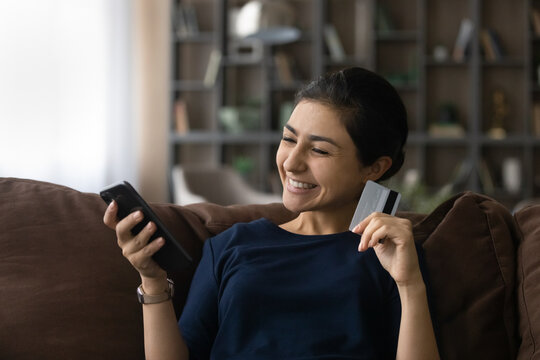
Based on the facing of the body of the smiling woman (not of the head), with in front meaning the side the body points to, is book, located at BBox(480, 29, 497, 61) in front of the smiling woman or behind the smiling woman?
behind

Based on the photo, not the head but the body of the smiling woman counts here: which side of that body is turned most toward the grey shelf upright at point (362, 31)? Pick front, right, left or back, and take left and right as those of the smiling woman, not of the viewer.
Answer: back

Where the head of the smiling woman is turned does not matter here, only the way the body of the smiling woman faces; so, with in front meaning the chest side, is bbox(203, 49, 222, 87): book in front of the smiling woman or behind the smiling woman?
behind

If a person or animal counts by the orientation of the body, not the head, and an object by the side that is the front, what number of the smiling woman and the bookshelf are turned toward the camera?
2

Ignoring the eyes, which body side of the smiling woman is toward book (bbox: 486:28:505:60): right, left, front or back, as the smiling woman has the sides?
back

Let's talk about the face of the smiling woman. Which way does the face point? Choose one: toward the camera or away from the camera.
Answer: toward the camera

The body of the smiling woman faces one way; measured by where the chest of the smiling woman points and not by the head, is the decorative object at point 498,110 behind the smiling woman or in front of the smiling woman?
behind

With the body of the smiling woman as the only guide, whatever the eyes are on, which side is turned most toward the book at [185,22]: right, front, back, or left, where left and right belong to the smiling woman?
back

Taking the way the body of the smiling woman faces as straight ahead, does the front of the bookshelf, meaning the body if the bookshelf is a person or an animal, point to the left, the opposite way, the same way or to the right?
the same way

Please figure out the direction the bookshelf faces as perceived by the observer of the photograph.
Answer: facing the viewer

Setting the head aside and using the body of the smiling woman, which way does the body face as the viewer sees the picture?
toward the camera

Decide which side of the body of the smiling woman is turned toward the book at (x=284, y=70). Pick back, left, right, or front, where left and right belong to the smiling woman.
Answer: back

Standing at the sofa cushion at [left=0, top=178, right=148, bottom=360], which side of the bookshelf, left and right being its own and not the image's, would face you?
front
